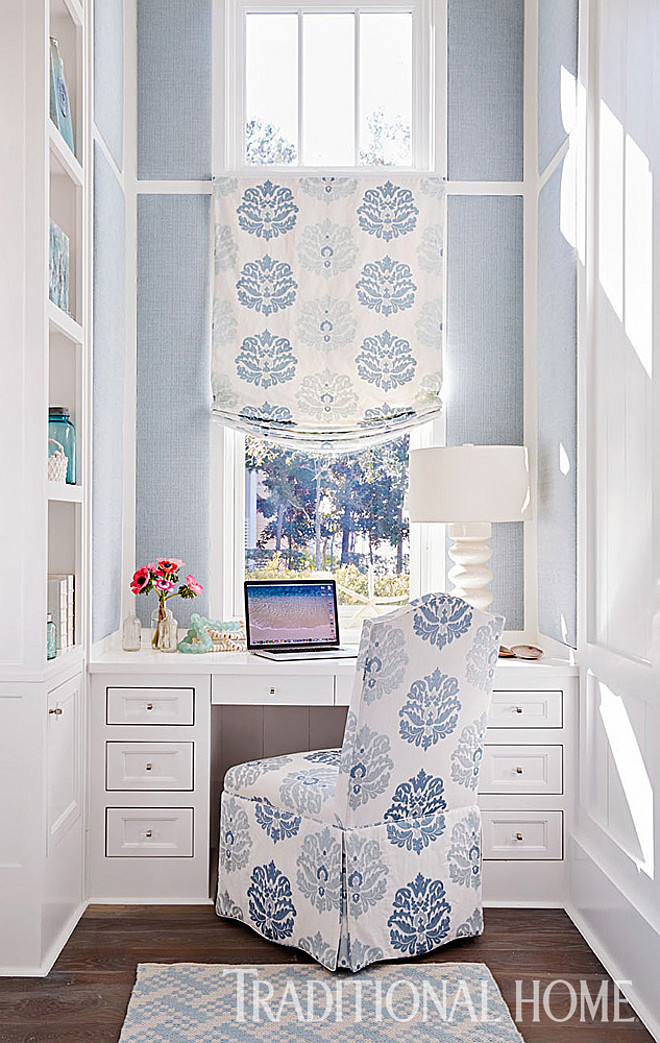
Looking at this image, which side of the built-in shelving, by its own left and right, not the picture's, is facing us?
right

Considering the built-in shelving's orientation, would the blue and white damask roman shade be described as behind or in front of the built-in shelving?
in front

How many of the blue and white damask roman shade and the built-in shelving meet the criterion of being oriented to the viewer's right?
1

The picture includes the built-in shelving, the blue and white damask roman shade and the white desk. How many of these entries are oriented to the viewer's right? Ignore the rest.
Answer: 1

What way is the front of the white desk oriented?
toward the camera

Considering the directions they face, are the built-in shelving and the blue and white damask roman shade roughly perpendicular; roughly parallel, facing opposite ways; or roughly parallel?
roughly perpendicular

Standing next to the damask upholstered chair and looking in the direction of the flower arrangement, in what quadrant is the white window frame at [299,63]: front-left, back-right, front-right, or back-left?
front-right

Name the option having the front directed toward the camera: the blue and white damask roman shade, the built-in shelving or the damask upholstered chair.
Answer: the blue and white damask roman shade

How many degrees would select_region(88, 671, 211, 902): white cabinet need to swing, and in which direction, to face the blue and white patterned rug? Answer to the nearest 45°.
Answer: approximately 45° to its left

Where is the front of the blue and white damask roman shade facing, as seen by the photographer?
facing the viewer

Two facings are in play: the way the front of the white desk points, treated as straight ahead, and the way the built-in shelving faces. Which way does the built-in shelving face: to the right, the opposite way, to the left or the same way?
to the left

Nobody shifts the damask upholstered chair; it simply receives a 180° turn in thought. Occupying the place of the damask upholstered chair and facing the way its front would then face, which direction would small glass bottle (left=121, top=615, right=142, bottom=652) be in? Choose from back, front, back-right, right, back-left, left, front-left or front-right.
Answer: back

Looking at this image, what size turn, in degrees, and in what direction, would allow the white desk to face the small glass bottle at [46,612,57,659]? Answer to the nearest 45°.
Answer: approximately 45° to its right
